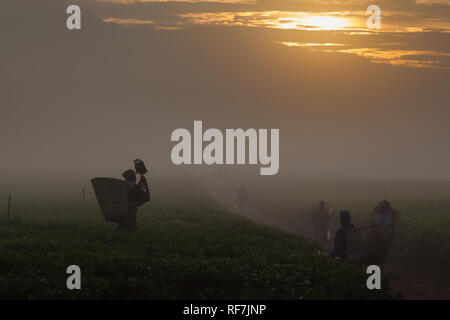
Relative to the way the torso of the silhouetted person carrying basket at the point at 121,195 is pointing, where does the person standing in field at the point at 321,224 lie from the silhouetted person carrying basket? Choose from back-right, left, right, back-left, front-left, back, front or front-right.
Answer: front-left

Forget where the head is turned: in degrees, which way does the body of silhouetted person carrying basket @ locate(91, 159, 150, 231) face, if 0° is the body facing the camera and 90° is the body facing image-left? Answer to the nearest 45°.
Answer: approximately 270°

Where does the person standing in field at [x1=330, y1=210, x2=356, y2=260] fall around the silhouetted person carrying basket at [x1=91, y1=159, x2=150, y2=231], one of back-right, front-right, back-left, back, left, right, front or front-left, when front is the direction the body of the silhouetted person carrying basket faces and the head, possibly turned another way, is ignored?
front-right

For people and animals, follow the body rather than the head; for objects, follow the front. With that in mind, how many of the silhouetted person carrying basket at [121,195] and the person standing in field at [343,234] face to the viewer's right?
1
